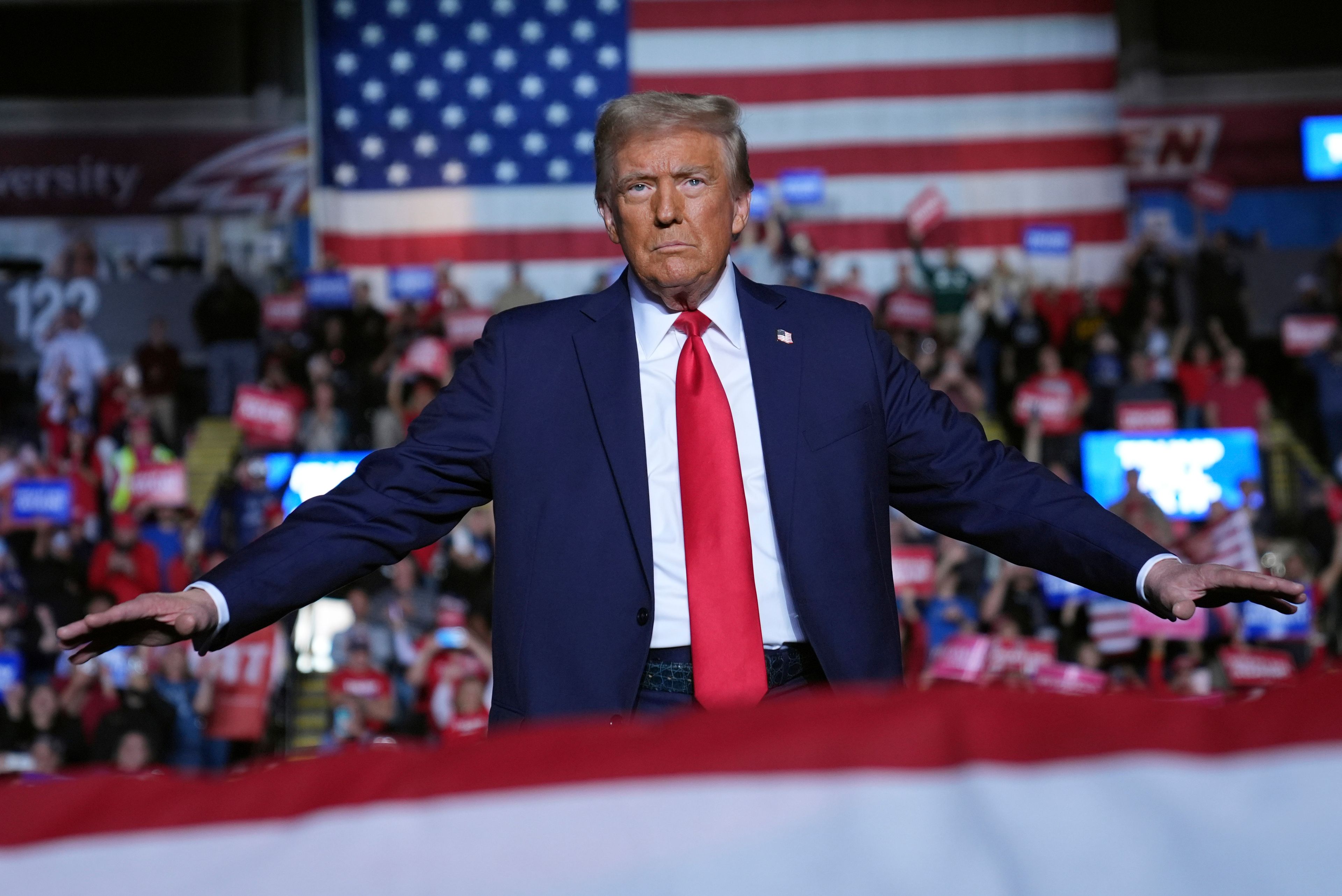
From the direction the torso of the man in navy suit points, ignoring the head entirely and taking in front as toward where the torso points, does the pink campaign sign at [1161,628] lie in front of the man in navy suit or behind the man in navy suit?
behind

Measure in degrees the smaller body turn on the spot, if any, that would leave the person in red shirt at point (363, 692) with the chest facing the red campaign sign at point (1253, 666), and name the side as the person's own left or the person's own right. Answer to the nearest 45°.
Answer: approximately 90° to the person's own left

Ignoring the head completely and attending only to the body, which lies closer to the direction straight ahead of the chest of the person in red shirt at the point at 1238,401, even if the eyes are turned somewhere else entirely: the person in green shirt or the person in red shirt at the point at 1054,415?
the person in red shirt

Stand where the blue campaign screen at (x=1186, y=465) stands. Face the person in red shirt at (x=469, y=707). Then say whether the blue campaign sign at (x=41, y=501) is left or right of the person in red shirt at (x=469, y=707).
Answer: right

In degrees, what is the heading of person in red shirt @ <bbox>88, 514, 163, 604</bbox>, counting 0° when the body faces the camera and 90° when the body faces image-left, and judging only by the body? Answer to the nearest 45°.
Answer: approximately 0°

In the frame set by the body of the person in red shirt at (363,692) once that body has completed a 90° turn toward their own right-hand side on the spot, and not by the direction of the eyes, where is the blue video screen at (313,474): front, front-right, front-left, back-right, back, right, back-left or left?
right

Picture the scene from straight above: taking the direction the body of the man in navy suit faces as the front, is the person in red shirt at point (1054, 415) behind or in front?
behind

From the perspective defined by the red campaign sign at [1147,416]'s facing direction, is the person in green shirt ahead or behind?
behind
